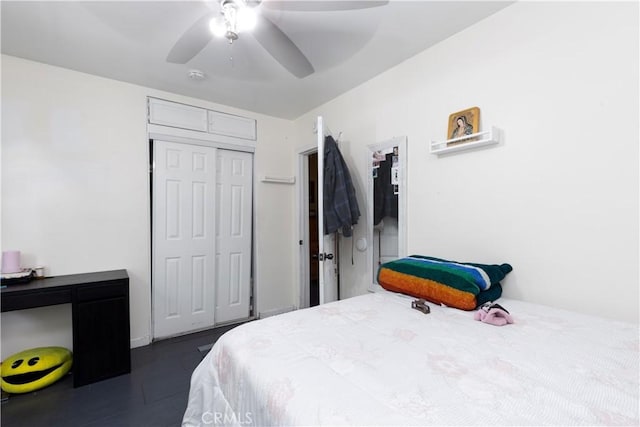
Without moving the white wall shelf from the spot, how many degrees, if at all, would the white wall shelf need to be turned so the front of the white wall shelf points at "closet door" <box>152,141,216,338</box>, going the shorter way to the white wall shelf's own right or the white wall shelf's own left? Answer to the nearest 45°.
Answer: approximately 45° to the white wall shelf's own right

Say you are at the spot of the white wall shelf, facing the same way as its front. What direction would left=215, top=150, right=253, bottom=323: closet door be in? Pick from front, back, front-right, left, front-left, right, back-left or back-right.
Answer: front-right

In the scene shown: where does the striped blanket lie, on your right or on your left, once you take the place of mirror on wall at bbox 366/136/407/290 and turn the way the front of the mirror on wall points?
on your left

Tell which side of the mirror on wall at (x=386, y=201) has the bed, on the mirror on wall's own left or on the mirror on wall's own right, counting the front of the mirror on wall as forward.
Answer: on the mirror on wall's own left

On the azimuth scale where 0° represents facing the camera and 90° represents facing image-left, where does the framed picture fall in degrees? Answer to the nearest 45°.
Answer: approximately 45°

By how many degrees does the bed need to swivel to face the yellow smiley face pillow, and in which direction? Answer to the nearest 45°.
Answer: approximately 45° to its right

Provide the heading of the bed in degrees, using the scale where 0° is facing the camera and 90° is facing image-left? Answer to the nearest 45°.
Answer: approximately 45°

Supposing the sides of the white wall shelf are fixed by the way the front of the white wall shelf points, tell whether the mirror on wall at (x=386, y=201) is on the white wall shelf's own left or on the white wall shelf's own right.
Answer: on the white wall shelf's own right

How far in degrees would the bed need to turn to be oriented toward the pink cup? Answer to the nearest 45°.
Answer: approximately 45° to its right
